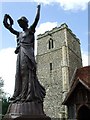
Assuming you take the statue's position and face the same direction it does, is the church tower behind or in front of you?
behind

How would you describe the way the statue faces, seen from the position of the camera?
facing the viewer and to the left of the viewer
